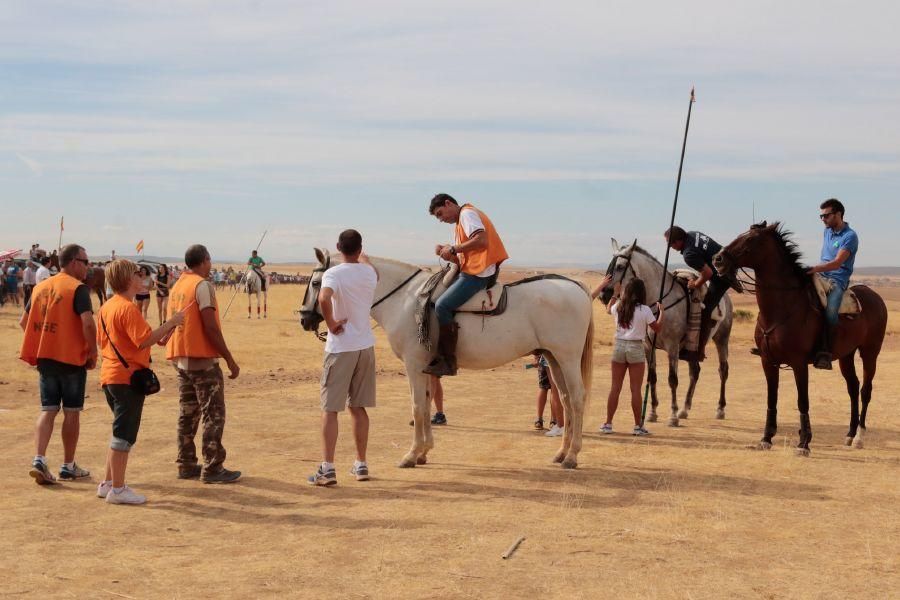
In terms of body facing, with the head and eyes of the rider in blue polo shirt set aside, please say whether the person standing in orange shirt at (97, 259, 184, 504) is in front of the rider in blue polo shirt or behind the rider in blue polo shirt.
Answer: in front

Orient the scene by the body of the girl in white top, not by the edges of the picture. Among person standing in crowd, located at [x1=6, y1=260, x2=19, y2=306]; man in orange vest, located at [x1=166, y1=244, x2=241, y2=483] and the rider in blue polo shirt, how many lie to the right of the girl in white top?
1

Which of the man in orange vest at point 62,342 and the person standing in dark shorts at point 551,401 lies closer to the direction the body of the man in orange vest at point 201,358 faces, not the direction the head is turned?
the person standing in dark shorts

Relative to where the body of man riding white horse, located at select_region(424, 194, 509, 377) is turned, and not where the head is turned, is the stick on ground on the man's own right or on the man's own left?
on the man's own left

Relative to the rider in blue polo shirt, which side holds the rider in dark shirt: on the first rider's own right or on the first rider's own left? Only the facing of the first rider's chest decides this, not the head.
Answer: on the first rider's own right

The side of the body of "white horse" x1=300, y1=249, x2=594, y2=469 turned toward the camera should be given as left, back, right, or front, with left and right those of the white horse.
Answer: left

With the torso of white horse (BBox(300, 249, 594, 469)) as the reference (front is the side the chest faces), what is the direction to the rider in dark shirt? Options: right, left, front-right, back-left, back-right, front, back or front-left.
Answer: back-right

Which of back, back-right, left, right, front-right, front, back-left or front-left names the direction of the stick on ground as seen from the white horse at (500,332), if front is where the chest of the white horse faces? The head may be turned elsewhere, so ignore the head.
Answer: left

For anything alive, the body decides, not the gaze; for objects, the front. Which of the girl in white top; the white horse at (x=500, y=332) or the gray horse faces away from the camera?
the girl in white top

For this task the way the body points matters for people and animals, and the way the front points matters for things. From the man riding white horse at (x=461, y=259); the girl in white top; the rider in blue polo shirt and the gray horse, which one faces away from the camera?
the girl in white top

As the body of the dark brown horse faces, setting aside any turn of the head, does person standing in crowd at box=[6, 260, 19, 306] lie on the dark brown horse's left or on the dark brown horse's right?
on the dark brown horse's right

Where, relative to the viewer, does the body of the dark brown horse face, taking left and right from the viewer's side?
facing the viewer and to the left of the viewer

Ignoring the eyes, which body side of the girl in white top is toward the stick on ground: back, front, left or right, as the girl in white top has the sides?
back

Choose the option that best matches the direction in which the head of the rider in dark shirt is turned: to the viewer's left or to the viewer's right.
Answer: to the viewer's left
